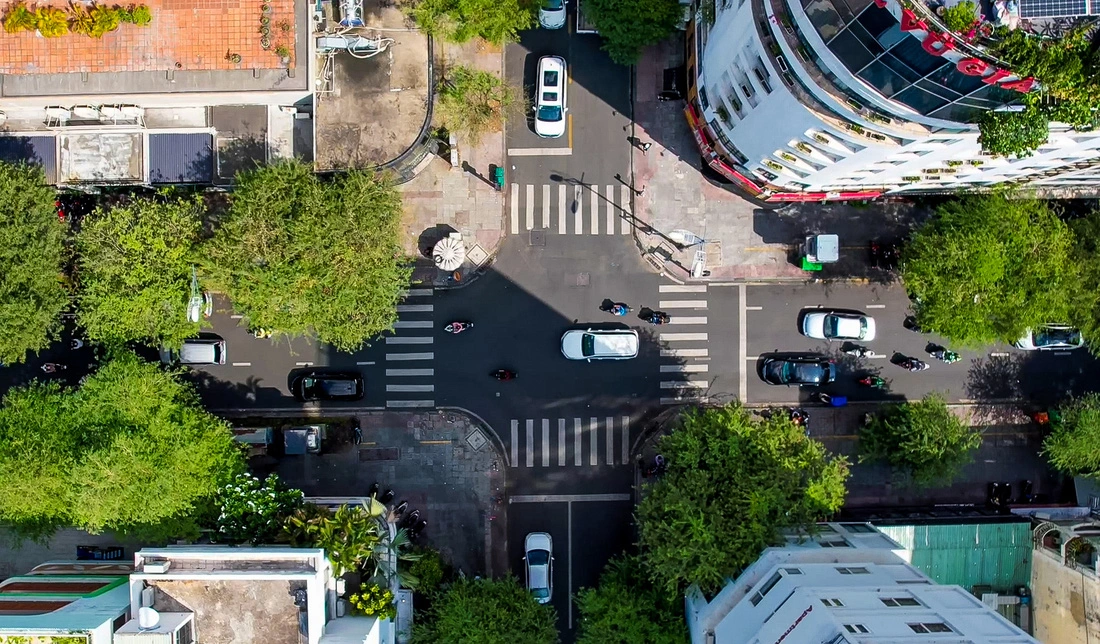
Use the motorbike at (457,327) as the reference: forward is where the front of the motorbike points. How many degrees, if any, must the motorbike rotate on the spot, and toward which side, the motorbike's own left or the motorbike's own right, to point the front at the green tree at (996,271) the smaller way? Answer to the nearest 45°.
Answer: approximately 180°

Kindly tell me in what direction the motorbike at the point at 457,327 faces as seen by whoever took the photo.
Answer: facing to the left of the viewer

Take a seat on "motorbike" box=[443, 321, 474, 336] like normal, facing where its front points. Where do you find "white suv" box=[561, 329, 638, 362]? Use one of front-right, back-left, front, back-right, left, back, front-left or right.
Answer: back

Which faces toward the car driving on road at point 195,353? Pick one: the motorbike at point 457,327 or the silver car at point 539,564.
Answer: the motorbike

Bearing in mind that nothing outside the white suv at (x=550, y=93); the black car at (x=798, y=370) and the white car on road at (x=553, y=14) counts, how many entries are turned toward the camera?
2

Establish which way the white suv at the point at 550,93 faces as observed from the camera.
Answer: facing the viewer

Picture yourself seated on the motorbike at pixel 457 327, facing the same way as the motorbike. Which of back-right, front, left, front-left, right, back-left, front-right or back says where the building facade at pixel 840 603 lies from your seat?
back-left

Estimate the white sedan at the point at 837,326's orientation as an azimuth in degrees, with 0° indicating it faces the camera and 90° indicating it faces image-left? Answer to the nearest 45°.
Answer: approximately 90°

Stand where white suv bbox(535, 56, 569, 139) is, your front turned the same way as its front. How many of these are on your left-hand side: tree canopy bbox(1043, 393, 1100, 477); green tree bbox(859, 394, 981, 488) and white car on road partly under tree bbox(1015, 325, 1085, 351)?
3
